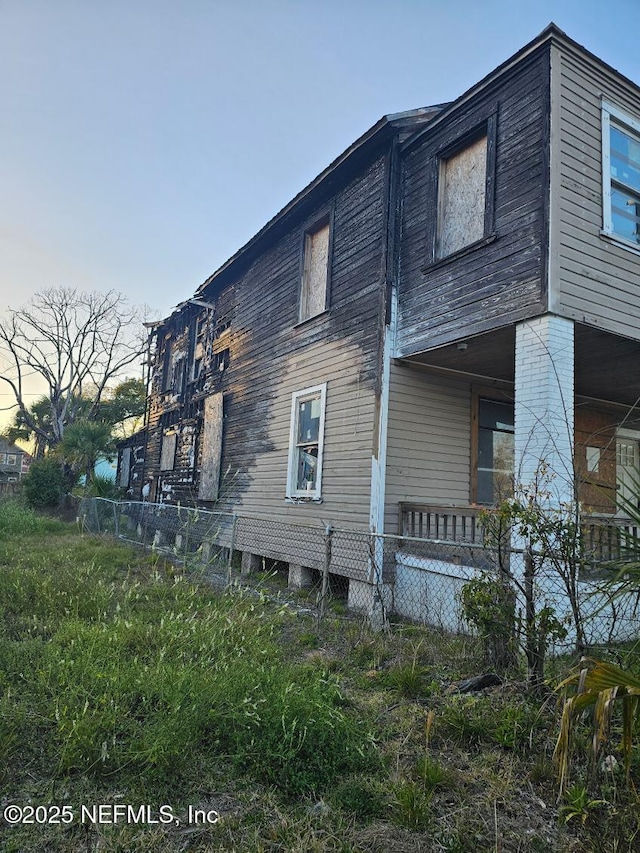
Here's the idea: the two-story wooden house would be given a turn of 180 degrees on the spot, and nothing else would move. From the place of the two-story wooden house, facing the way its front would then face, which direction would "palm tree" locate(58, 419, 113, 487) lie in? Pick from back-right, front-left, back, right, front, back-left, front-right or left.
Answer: front

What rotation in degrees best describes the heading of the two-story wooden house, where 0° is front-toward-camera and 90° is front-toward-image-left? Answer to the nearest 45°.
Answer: approximately 315°

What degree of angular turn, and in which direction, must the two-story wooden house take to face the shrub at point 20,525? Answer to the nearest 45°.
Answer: approximately 180°

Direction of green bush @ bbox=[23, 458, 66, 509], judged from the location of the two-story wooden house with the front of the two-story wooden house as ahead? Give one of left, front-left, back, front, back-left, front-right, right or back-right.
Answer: back
